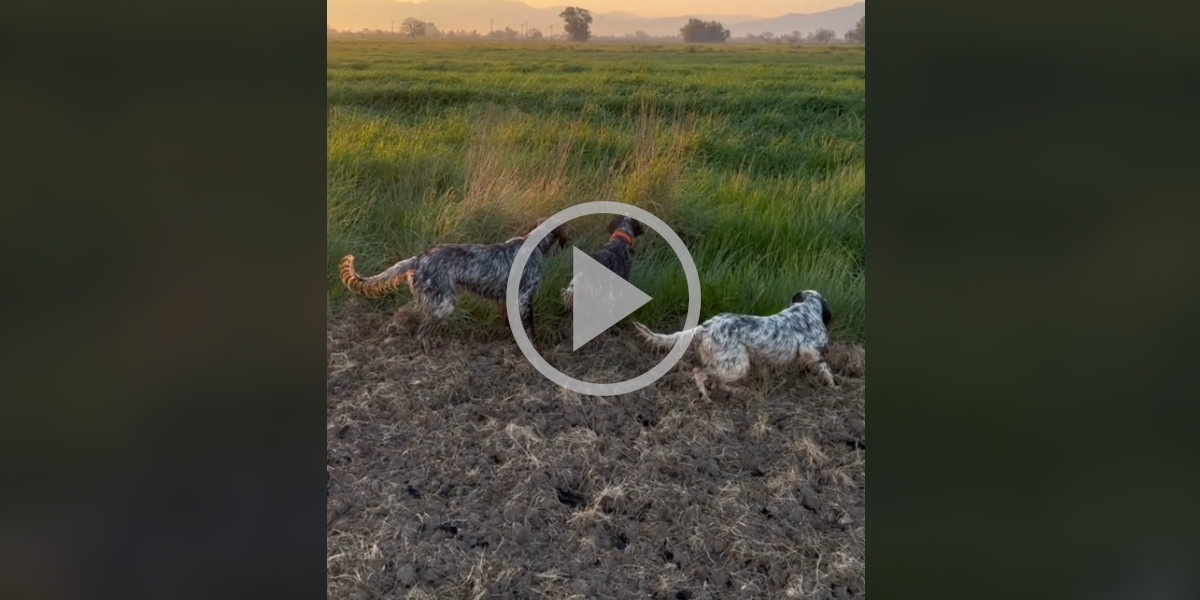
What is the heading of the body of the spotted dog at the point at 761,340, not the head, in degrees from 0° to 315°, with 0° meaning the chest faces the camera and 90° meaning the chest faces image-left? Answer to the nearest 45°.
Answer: approximately 270°

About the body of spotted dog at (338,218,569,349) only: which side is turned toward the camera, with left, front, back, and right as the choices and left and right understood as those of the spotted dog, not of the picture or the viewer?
right

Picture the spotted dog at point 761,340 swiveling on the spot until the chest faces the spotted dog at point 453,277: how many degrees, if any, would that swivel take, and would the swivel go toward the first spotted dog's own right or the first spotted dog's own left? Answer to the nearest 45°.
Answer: approximately 180°

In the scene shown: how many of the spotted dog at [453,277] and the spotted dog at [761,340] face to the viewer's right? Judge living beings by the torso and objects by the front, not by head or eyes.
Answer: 2

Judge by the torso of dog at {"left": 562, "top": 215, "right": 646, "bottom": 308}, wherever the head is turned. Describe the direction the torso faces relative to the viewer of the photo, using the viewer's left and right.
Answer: facing away from the viewer and to the right of the viewer
